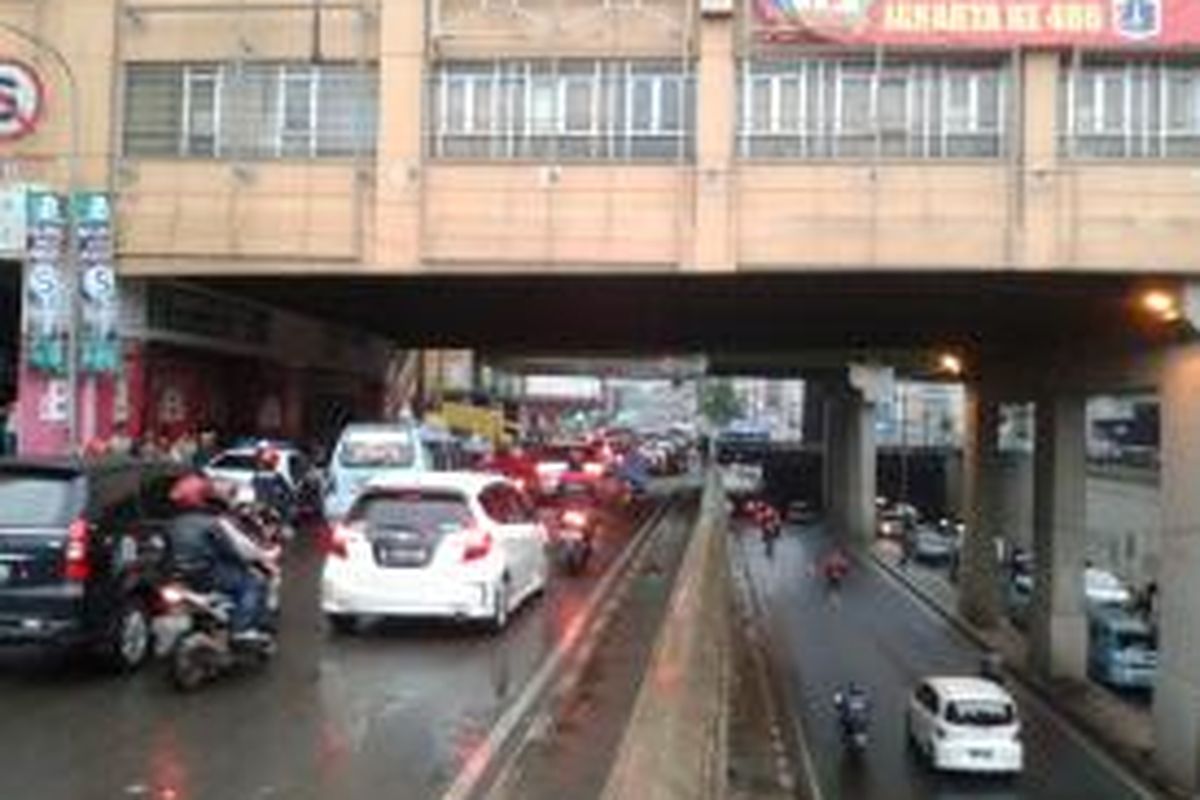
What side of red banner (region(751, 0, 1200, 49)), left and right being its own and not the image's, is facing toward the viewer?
front

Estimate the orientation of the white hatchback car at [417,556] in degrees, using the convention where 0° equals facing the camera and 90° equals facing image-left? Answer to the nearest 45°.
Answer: approximately 225°

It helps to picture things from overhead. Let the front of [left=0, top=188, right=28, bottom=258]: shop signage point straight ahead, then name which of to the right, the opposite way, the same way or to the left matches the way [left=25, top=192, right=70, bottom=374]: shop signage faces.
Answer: the same way

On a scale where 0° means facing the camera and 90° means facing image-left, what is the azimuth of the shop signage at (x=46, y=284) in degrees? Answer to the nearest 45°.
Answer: approximately 0°

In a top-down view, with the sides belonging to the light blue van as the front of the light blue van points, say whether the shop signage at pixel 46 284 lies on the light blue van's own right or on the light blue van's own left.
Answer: on the light blue van's own left

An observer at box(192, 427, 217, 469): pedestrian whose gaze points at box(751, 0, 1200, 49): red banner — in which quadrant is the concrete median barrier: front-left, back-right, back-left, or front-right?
front-right

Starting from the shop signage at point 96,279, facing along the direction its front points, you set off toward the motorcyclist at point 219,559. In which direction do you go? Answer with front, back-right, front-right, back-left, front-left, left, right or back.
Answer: front

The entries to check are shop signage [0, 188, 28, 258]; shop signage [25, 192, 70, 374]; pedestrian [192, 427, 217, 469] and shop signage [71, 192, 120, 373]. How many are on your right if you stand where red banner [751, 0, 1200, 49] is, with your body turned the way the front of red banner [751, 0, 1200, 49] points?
4
